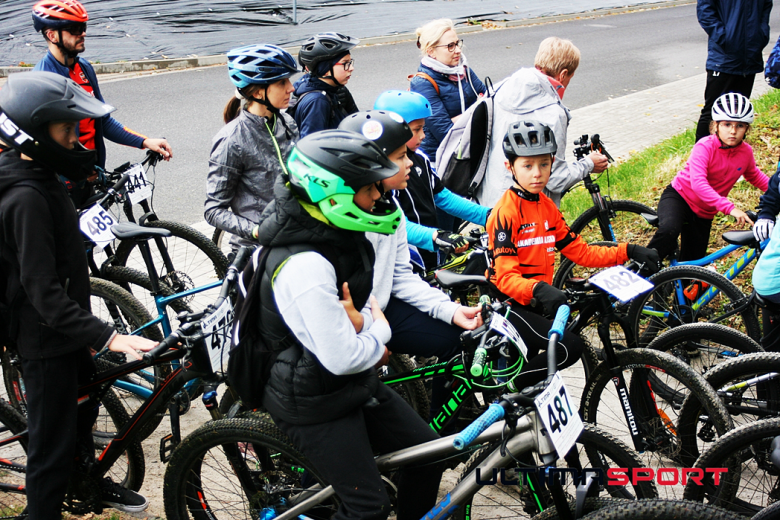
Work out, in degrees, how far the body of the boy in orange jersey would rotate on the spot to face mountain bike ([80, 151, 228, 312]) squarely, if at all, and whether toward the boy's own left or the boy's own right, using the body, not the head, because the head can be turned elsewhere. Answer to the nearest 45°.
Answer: approximately 135° to the boy's own right

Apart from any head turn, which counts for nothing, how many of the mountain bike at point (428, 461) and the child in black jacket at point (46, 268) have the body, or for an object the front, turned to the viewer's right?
2

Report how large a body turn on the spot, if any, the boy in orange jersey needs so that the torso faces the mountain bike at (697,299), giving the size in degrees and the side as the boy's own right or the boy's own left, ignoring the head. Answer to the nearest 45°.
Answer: approximately 90° to the boy's own left

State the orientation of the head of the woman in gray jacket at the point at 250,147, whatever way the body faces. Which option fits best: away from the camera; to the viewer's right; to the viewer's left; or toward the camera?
to the viewer's right

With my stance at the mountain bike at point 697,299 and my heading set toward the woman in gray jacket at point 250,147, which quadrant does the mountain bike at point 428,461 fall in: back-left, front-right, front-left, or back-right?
front-left

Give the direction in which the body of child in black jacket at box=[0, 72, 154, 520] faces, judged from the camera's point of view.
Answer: to the viewer's right

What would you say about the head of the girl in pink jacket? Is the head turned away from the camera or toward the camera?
toward the camera

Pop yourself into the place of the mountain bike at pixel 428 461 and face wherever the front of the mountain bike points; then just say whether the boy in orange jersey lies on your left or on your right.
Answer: on your left

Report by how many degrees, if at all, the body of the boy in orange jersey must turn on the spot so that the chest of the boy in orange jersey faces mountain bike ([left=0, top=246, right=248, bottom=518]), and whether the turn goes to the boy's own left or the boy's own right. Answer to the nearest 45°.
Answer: approximately 90° to the boy's own right

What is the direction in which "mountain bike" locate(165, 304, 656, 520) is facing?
to the viewer's right

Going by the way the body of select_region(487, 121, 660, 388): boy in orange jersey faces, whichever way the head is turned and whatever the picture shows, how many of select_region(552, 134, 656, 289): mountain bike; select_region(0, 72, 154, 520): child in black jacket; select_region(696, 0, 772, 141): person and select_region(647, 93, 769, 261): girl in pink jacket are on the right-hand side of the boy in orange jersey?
1

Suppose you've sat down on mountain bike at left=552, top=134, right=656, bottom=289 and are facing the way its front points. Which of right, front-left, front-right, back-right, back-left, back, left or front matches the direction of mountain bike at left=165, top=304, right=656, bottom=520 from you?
right

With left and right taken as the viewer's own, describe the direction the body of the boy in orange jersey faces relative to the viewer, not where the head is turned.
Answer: facing the viewer and to the right of the viewer

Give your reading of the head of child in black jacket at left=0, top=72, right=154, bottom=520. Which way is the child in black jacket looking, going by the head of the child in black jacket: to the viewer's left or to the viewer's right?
to the viewer's right

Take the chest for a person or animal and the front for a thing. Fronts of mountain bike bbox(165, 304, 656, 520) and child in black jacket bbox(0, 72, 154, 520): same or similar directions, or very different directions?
same or similar directions

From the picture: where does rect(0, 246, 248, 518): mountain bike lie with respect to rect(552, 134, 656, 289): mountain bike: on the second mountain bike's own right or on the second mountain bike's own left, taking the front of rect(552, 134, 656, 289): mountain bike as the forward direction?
on the second mountain bike's own right
